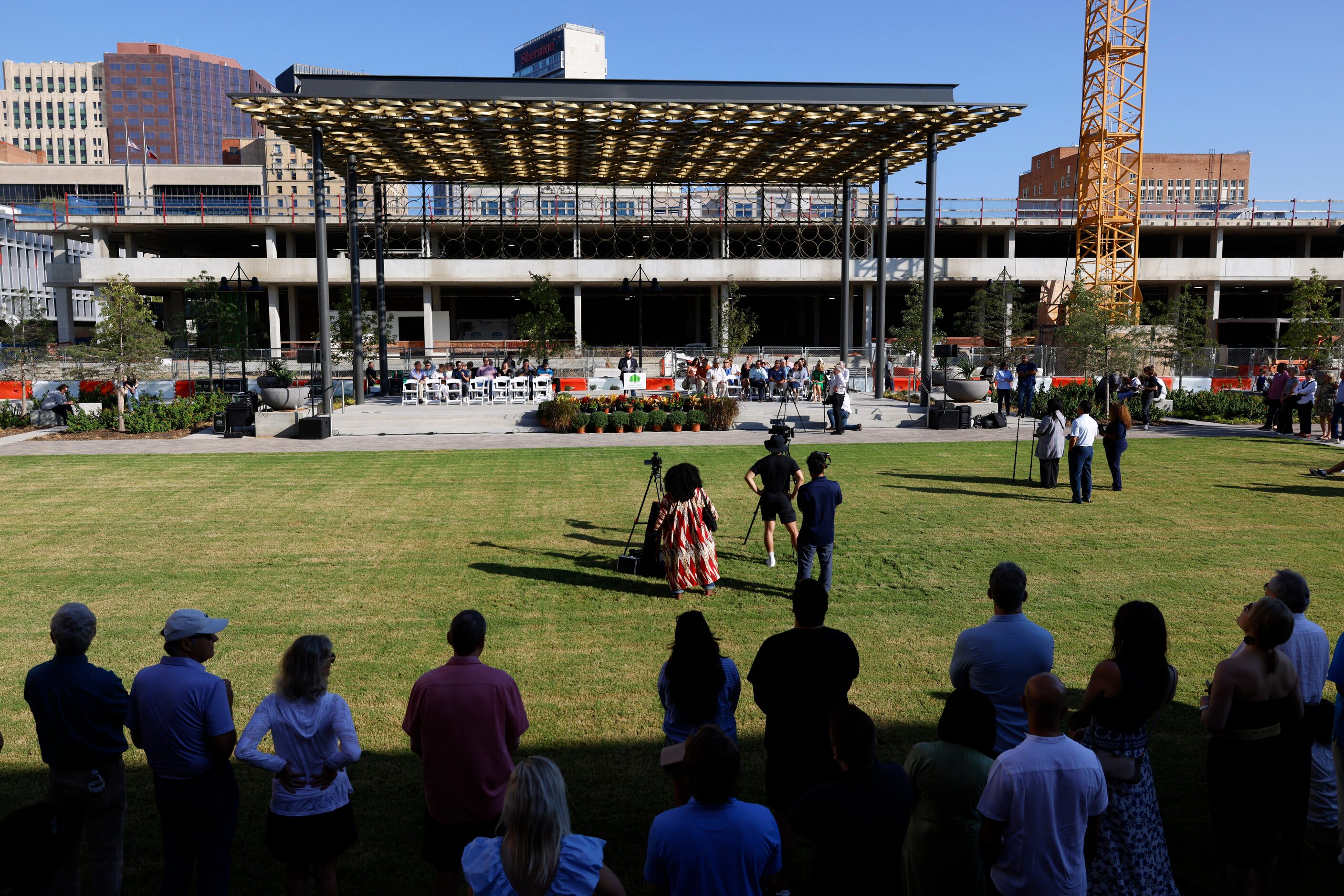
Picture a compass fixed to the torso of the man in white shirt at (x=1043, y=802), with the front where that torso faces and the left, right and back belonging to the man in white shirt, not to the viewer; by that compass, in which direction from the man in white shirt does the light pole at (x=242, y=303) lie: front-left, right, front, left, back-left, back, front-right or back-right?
front-left

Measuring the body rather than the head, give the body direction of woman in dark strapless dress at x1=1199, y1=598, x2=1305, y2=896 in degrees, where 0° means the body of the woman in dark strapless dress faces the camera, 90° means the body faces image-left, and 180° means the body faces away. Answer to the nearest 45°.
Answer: approximately 135°

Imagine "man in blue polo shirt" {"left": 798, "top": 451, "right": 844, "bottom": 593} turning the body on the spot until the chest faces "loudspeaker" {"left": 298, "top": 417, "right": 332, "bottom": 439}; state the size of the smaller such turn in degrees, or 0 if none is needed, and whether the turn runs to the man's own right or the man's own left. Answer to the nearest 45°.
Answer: approximately 45° to the man's own left

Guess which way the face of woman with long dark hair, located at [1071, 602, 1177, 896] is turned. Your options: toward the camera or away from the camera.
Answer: away from the camera

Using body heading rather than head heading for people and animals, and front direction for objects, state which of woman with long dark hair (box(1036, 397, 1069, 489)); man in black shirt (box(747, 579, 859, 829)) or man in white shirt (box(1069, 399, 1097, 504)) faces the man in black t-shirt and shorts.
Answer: the man in black shirt

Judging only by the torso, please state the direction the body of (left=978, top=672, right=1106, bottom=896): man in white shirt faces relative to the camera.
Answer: away from the camera

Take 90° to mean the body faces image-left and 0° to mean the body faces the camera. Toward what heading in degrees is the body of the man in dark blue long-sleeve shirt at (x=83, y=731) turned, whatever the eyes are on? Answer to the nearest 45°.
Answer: approximately 180°

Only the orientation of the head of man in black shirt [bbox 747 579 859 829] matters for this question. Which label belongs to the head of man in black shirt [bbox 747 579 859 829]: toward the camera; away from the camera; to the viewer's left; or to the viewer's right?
away from the camera

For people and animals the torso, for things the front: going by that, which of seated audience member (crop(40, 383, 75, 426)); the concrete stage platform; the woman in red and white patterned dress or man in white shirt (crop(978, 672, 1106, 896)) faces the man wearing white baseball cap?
the concrete stage platform

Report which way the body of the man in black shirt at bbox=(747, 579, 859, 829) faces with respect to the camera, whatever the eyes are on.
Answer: away from the camera

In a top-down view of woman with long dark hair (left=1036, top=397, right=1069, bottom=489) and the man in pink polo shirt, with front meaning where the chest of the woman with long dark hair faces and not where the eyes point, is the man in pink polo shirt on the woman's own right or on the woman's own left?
on the woman's own left

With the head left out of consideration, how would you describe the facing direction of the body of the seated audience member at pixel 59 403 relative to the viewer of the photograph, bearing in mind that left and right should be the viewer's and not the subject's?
facing to the right of the viewer

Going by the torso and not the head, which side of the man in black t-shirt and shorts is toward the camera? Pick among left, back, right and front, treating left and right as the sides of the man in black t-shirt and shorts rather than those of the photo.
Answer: back

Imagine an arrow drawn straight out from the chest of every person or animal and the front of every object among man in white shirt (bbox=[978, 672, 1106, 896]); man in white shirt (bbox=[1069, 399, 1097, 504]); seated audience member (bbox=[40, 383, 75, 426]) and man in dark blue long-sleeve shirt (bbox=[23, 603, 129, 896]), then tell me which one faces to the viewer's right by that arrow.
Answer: the seated audience member

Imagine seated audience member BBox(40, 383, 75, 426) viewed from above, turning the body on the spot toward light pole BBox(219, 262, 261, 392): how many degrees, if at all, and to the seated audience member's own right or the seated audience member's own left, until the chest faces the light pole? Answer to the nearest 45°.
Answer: approximately 45° to the seated audience member's own left

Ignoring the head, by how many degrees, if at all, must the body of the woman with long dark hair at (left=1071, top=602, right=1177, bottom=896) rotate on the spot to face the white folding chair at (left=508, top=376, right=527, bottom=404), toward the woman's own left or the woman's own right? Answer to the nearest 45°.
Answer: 0° — they already face it
